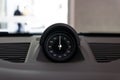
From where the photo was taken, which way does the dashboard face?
toward the camera

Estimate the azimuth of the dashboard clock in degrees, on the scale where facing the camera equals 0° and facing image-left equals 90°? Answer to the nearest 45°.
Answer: approximately 0°
